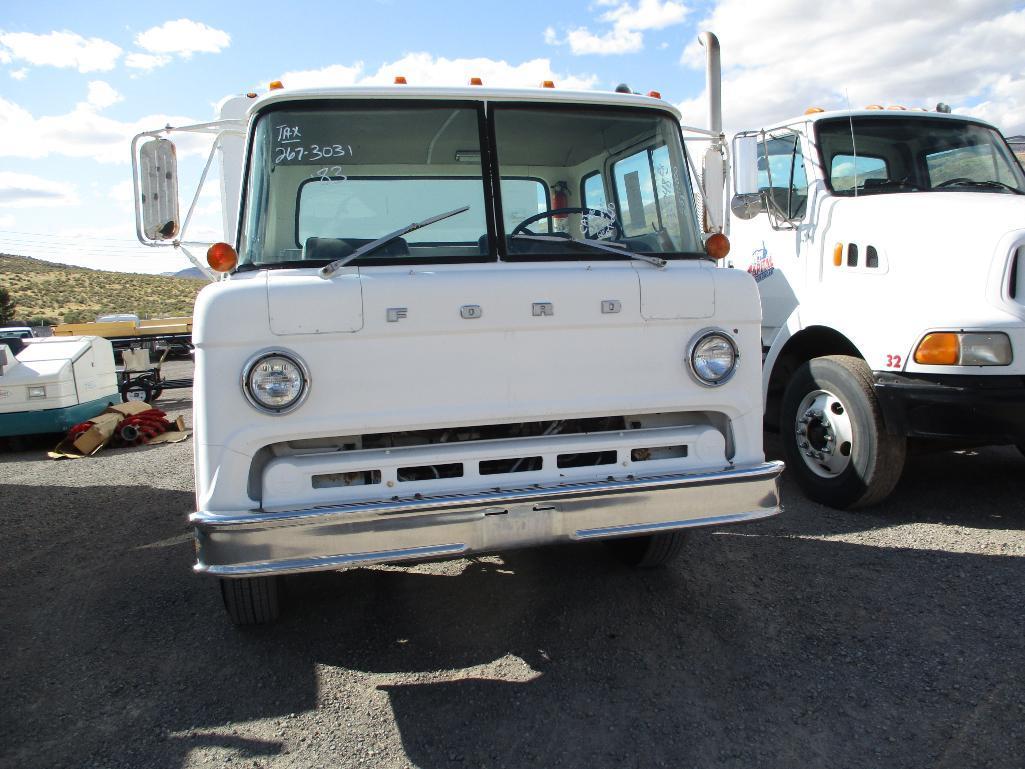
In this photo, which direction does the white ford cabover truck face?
toward the camera

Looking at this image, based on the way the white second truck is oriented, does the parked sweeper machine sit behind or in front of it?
behind

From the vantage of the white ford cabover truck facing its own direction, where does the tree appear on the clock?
The tree is roughly at 5 o'clock from the white ford cabover truck.

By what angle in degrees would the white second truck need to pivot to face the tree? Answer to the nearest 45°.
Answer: approximately 180°

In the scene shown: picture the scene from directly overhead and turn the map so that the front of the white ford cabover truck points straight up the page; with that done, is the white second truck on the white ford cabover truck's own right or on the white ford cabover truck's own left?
on the white ford cabover truck's own left

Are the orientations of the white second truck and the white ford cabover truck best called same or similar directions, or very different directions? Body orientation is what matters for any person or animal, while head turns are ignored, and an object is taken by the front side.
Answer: same or similar directions

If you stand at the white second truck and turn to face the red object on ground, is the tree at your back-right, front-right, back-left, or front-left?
front-right

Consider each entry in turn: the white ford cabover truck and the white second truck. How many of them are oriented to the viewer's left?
0

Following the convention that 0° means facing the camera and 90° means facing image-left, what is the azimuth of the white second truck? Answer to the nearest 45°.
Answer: approximately 315°

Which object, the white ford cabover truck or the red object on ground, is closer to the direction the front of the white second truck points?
the white ford cabover truck
